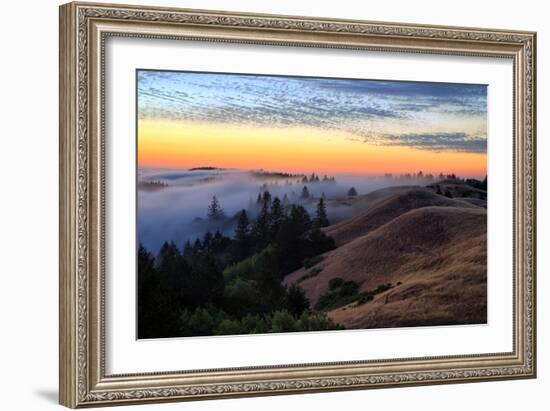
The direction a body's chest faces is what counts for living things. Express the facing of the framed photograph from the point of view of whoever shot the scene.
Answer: facing the viewer and to the right of the viewer
